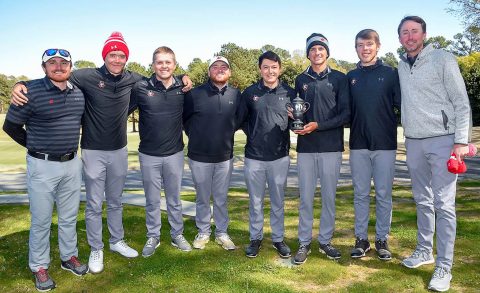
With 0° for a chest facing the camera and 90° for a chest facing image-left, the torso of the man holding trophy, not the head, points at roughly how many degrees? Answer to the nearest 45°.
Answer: approximately 0°

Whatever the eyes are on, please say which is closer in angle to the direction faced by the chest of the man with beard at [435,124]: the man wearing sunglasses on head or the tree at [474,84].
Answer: the man wearing sunglasses on head

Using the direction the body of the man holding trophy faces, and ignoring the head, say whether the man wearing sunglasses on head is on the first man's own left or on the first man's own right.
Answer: on the first man's own right

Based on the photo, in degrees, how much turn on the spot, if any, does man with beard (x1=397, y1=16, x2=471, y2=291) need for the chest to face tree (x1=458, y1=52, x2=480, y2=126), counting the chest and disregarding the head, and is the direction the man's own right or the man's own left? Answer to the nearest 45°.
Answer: approximately 135° to the man's own right

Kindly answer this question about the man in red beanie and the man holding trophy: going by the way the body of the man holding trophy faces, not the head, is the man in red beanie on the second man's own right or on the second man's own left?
on the second man's own right

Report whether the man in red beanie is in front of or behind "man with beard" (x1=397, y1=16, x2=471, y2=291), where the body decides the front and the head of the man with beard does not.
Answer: in front

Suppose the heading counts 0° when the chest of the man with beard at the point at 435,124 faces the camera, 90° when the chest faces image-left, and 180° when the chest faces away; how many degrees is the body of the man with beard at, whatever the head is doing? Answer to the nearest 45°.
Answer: approximately 45°

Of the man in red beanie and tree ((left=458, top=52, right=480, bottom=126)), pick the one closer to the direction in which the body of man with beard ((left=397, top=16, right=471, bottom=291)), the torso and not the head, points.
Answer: the man in red beanie

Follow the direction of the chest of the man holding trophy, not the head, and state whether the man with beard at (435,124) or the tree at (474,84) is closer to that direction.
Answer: the man with beard

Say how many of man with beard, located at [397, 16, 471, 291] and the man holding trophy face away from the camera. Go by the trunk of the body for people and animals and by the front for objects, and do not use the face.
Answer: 0
